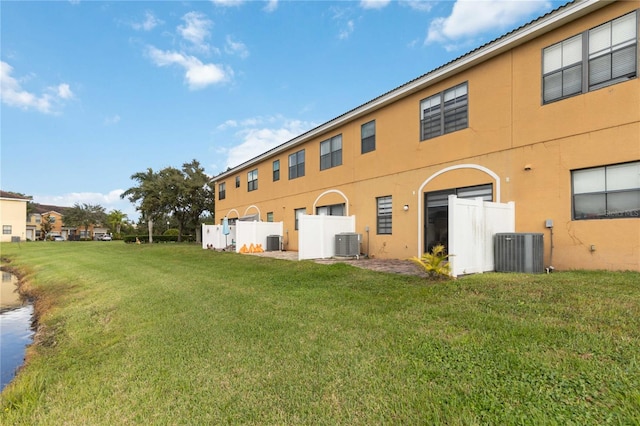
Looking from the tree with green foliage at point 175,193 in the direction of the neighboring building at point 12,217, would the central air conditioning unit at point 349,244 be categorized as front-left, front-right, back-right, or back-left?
back-left

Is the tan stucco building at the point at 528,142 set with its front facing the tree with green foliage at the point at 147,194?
no

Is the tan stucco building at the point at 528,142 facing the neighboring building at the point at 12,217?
no

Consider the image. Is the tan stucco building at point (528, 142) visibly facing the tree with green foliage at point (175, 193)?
no

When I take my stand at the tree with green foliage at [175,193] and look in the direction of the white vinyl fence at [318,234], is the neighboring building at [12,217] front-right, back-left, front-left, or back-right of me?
back-right
